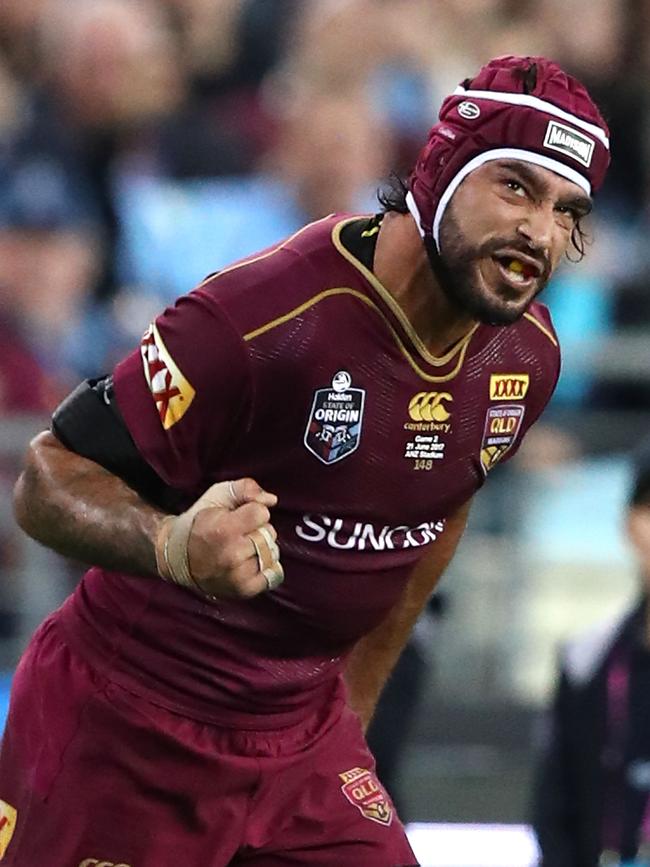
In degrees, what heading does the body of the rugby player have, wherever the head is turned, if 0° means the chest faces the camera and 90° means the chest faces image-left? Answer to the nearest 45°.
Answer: approximately 315°
